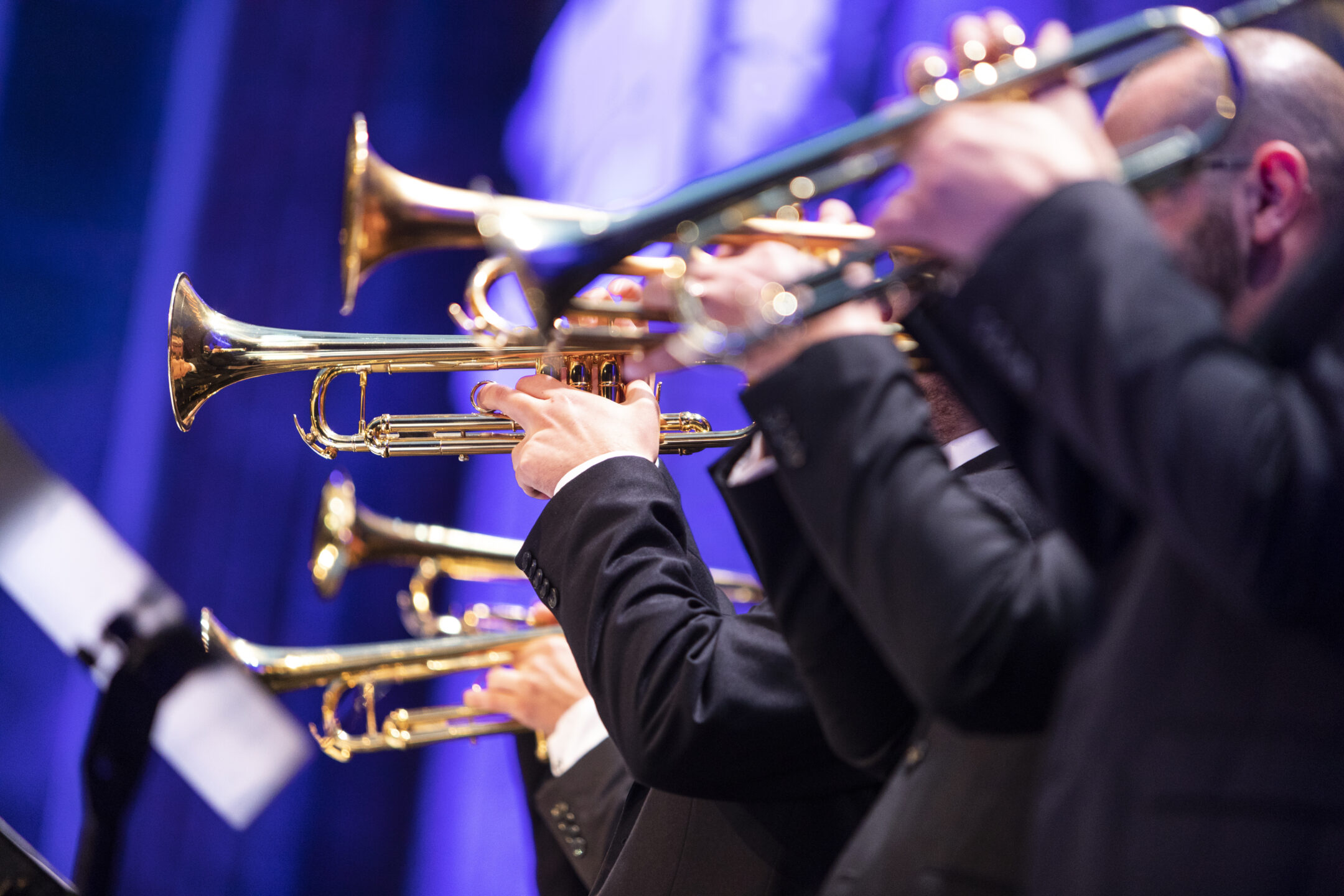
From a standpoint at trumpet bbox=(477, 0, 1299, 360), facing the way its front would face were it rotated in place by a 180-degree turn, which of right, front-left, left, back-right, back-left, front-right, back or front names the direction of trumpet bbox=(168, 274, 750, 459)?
back-left

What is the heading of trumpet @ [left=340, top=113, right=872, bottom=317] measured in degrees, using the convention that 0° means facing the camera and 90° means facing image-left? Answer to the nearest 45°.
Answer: approximately 90°

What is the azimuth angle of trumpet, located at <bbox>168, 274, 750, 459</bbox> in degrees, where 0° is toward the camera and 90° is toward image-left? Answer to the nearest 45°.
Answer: approximately 90°

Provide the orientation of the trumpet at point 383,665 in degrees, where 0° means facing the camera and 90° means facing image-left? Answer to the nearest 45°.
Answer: approximately 90°

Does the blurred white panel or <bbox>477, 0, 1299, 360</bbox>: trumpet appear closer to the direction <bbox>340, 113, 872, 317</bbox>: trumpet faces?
the blurred white panel

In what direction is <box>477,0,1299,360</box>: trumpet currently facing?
to the viewer's left

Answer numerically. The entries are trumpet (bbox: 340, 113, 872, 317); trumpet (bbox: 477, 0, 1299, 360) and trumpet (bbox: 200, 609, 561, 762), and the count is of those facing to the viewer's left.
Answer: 3
